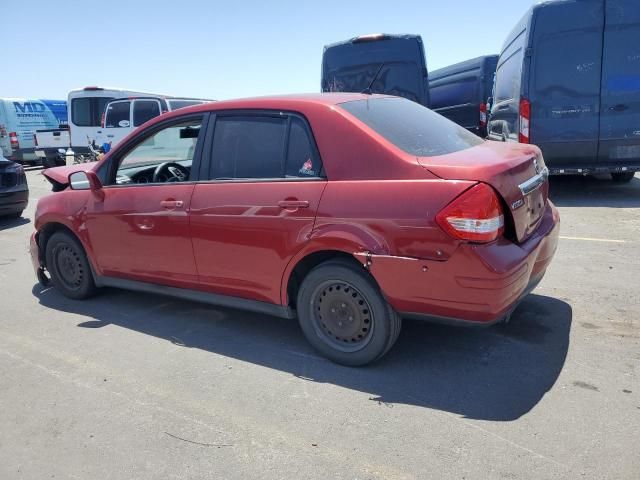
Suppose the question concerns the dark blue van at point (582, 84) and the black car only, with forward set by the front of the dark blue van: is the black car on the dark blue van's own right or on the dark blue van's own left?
on the dark blue van's own left

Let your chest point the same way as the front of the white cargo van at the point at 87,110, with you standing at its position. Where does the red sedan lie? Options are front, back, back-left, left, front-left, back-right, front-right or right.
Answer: back-right

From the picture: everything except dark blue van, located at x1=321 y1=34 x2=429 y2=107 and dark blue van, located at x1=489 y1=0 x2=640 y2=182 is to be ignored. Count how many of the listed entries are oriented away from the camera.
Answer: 2

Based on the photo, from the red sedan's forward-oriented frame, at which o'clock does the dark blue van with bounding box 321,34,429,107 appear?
The dark blue van is roughly at 2 o'clock from the red sedan.

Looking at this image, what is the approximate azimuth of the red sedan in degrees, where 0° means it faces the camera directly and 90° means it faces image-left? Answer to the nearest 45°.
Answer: approximately 135°

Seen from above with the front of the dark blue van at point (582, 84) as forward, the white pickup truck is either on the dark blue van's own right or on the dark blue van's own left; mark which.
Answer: on the dark blue van's own left

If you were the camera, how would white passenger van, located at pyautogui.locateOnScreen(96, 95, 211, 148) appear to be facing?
facing away from the viewer and to the right of the viewer

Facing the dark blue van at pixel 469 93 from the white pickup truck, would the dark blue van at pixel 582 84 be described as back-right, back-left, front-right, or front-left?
front-right

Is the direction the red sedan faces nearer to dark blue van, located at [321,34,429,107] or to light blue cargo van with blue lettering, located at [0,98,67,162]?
the light blue cargo van with blue lettering

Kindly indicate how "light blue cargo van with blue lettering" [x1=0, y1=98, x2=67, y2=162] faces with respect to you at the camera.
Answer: facing away from the viewer and to the right of the viewer

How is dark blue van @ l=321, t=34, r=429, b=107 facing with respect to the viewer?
away from the camera

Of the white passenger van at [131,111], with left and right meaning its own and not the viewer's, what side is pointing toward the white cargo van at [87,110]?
left
